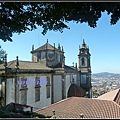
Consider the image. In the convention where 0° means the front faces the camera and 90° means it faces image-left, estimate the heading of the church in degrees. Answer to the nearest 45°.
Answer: approximately 225°

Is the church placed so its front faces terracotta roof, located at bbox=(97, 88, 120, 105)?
no
